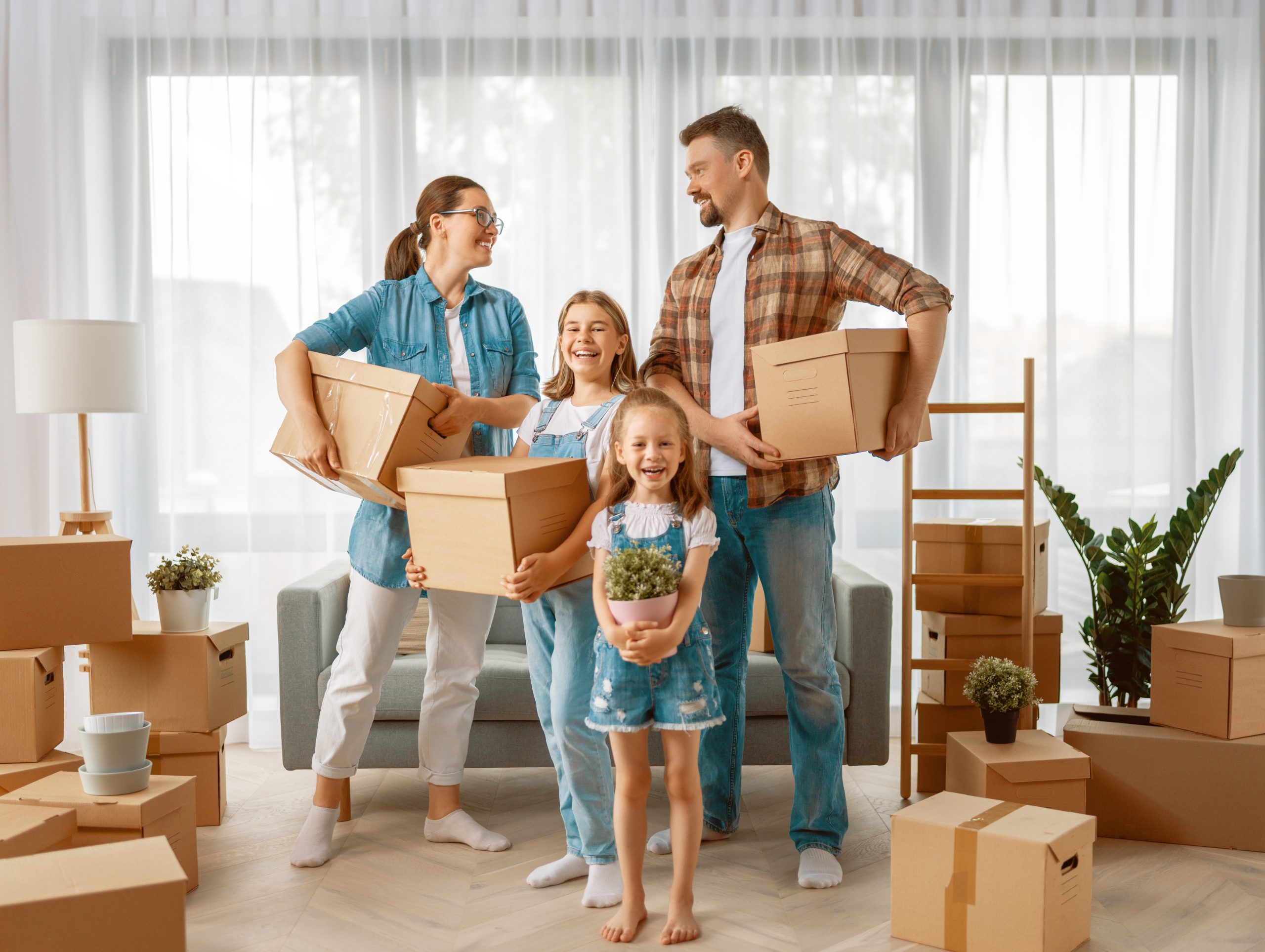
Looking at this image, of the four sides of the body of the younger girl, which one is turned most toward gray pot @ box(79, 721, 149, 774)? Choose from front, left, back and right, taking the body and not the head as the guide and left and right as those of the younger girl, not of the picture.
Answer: right

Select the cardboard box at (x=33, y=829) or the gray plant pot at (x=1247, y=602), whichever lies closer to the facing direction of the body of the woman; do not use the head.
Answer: the gray plant pot

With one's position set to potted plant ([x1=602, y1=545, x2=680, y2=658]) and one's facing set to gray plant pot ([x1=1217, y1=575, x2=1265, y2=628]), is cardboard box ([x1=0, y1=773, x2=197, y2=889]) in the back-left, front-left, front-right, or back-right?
back-left

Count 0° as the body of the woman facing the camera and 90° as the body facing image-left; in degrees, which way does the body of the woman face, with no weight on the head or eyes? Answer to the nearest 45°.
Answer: approximately 315°

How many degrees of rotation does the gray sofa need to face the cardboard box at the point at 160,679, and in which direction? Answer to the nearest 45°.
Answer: approximately 90° to its right

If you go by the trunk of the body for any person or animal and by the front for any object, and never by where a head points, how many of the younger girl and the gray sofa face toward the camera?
2

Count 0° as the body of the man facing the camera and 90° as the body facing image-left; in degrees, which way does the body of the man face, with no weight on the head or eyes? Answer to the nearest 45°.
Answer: approximately 45°

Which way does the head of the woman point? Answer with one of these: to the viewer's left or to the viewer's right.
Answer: to the viewer's right

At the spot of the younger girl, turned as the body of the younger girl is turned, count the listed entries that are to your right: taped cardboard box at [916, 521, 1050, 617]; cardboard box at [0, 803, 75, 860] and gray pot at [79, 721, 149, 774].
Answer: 2

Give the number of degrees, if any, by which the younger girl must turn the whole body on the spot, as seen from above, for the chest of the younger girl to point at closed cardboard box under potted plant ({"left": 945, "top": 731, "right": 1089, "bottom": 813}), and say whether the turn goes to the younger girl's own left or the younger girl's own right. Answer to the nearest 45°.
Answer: approximately 135° to the younger girl's own left
